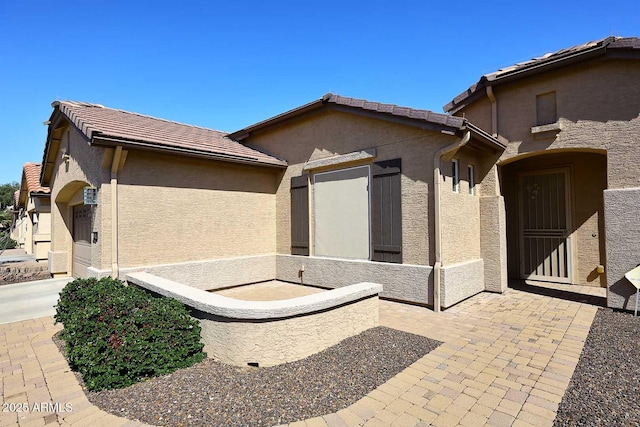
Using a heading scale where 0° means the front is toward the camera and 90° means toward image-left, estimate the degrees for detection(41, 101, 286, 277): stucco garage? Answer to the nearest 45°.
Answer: approximately 45°

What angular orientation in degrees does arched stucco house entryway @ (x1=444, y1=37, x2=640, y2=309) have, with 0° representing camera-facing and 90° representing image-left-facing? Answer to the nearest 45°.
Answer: approximately 0°

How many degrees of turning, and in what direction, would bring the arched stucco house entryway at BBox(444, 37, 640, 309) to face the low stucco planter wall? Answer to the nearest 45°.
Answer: approximately 45° to its right

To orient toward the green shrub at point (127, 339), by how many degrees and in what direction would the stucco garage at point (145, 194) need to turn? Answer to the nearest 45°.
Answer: approximately 45° to its left
